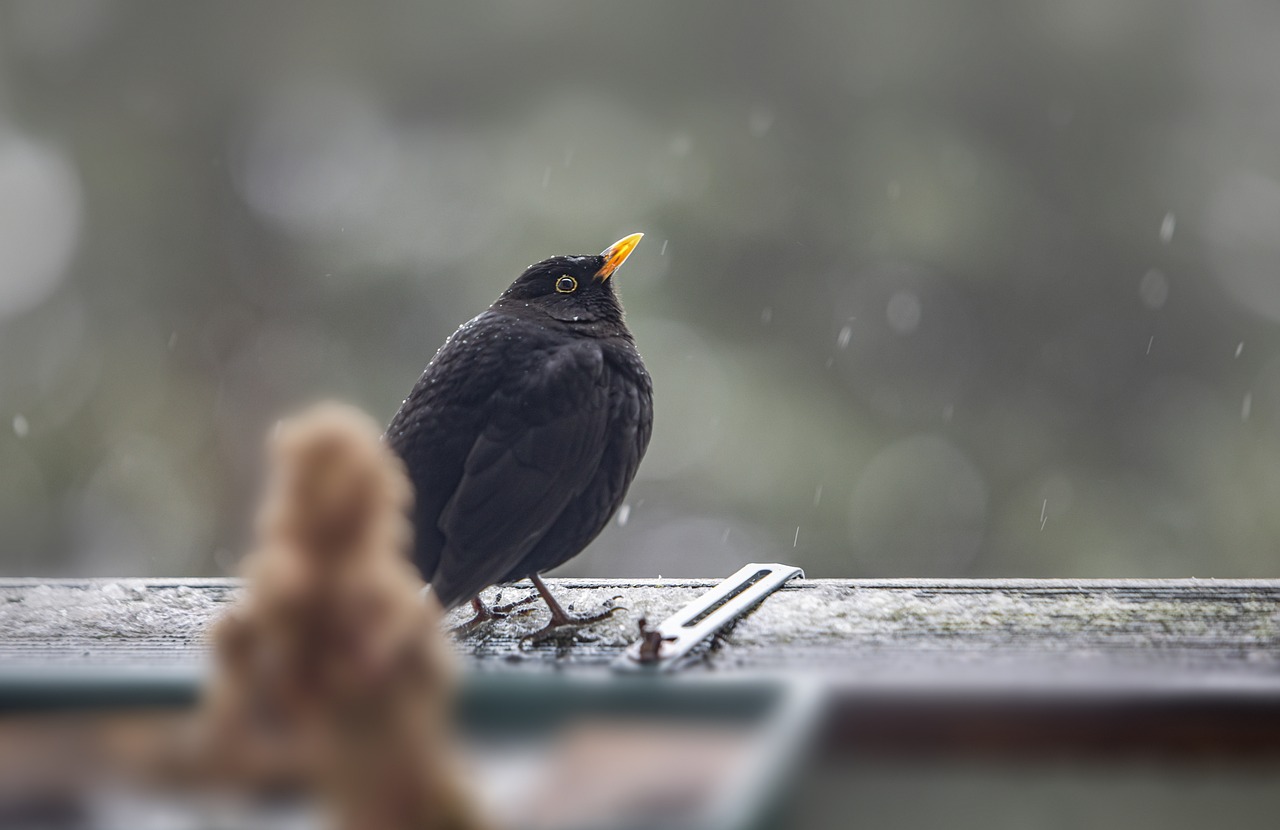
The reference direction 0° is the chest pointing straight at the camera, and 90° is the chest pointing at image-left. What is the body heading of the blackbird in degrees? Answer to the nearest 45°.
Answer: approximately 270°
